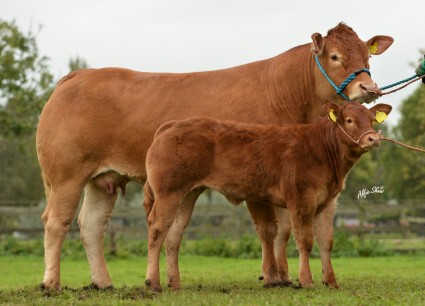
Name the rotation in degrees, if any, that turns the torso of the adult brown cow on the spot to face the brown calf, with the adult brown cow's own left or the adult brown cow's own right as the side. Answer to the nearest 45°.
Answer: approximately 45° to the adult brown cow's own right

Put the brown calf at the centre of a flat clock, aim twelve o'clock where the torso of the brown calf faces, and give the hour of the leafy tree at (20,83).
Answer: The leafy tree is roughly at 8 o'clock from the brown calf.

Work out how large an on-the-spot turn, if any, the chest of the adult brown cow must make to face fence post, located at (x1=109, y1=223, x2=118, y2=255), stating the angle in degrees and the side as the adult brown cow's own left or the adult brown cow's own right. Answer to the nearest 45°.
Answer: approximately 90° to the adult brown cow's own left

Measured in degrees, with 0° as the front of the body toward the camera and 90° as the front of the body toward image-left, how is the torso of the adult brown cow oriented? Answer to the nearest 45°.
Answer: approximately 270°

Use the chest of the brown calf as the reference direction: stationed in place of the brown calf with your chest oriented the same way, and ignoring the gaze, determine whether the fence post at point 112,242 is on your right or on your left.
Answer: on your left

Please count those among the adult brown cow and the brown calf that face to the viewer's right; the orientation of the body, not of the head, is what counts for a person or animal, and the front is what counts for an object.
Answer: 2

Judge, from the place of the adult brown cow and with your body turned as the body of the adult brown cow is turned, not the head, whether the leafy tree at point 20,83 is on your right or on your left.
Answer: on your left

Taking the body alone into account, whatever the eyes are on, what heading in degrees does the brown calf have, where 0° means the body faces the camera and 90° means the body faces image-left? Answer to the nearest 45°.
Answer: approximately 270°
